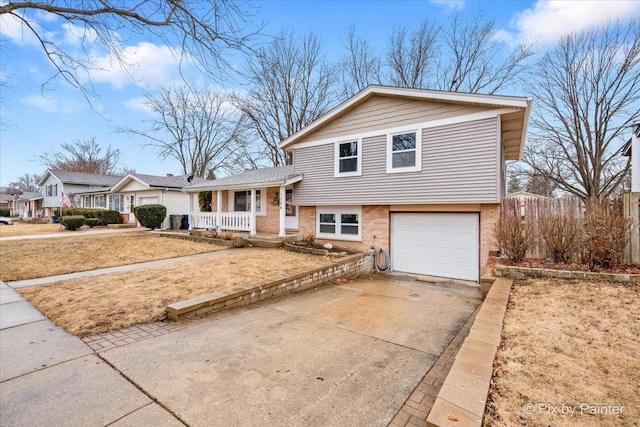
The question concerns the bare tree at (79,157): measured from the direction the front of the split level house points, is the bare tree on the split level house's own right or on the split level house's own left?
on the split level house's own right

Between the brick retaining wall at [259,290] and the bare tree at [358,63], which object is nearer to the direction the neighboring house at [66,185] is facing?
the brick retaining wall

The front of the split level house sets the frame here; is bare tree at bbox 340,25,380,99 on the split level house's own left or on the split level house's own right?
on the split level house's own right

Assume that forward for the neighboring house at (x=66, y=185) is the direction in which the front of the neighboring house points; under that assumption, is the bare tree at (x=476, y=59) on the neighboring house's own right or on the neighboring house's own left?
on the neighboring house's own left

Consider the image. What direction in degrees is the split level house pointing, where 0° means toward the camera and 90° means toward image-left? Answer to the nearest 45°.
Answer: approximately 45°

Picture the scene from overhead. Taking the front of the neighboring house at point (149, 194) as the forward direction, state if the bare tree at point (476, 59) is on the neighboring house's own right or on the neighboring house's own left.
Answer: on the neighboring house's own left

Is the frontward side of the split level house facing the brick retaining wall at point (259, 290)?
yes

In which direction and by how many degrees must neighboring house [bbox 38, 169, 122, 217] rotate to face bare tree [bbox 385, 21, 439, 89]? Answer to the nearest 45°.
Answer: approximately 90° to its left

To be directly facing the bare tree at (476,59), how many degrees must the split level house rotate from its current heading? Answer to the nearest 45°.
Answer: approximately 180°
